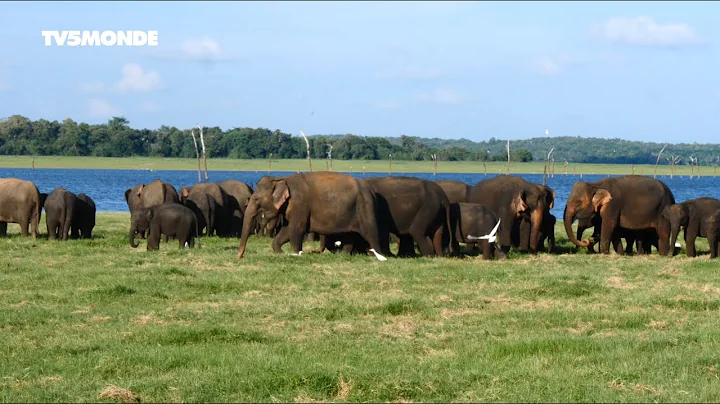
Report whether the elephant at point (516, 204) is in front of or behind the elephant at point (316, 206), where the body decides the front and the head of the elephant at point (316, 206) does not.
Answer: behind

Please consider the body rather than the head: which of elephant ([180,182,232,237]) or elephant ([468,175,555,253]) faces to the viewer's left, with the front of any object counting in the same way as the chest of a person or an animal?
elephant ([180,182,232,237])

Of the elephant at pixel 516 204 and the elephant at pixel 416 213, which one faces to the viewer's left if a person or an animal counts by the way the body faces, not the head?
the elephant at pixel 416 213

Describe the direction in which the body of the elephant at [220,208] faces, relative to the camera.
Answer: to the viewer's left

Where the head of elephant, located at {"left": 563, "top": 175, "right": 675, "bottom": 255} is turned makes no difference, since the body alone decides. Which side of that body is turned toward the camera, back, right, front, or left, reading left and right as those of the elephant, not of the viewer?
left

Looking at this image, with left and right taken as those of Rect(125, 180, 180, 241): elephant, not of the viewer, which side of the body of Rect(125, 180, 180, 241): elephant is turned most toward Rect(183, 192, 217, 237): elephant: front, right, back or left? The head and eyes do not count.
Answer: back

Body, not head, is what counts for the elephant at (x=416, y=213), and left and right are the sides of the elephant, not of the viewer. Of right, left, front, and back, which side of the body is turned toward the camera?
left
